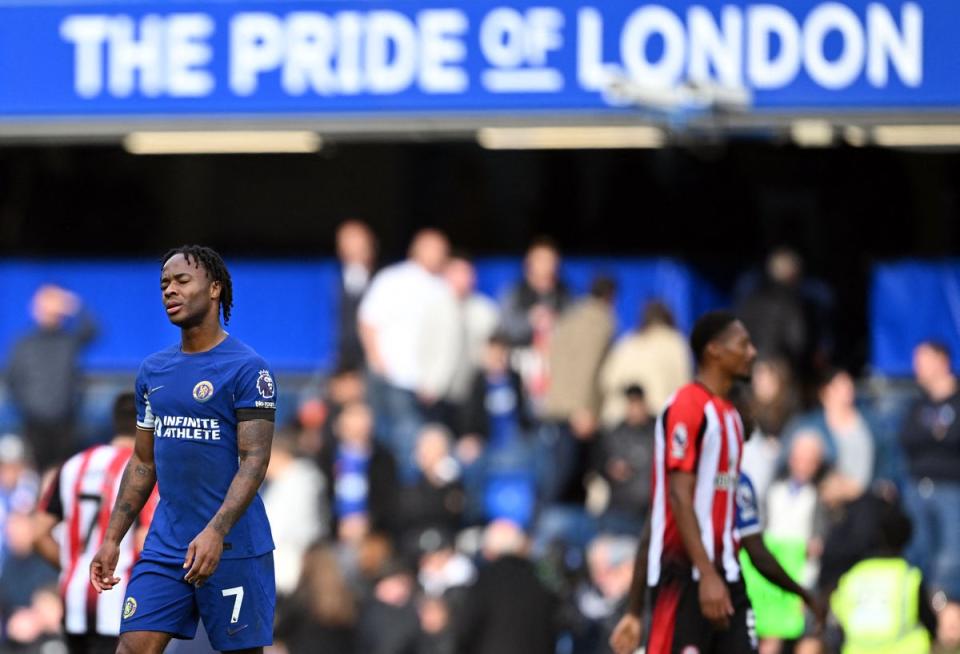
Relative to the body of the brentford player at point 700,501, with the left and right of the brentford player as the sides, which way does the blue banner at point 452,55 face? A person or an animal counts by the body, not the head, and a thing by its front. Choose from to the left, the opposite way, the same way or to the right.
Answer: to the right

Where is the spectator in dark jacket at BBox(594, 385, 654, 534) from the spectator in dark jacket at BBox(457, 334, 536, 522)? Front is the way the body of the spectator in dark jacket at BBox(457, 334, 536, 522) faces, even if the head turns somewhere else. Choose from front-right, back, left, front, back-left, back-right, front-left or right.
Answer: front-left

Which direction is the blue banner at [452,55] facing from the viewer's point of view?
toward the camera

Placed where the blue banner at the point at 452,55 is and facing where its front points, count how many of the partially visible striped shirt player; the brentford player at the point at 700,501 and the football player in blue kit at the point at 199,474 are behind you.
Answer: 0

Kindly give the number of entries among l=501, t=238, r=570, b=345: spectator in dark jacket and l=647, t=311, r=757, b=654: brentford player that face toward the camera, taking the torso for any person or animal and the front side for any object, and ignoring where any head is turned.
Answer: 1

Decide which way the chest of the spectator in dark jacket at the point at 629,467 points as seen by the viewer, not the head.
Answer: toward the camera

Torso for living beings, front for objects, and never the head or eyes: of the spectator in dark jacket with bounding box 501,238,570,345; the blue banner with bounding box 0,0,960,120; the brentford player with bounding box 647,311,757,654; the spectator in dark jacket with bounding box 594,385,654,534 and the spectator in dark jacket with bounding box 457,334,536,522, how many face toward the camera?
4

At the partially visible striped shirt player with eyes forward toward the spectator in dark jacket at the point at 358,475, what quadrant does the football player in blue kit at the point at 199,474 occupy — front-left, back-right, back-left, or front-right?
back-right

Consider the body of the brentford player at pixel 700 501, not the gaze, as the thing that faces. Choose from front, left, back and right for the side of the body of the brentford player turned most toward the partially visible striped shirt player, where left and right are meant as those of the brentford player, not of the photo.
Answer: back

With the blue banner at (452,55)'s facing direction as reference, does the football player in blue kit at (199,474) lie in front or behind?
in front

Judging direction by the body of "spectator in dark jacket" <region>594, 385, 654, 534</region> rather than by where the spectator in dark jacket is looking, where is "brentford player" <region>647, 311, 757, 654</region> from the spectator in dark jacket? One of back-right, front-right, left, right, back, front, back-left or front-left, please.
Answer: front

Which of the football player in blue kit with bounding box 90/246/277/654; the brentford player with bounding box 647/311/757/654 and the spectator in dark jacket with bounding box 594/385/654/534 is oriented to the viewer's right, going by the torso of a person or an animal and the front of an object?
the brentford player

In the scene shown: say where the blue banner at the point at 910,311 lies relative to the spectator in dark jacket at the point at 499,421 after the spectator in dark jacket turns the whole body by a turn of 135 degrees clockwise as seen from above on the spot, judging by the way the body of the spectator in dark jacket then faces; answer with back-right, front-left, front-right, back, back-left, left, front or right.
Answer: back-right

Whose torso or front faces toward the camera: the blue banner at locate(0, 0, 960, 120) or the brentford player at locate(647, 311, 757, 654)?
the blue banner
